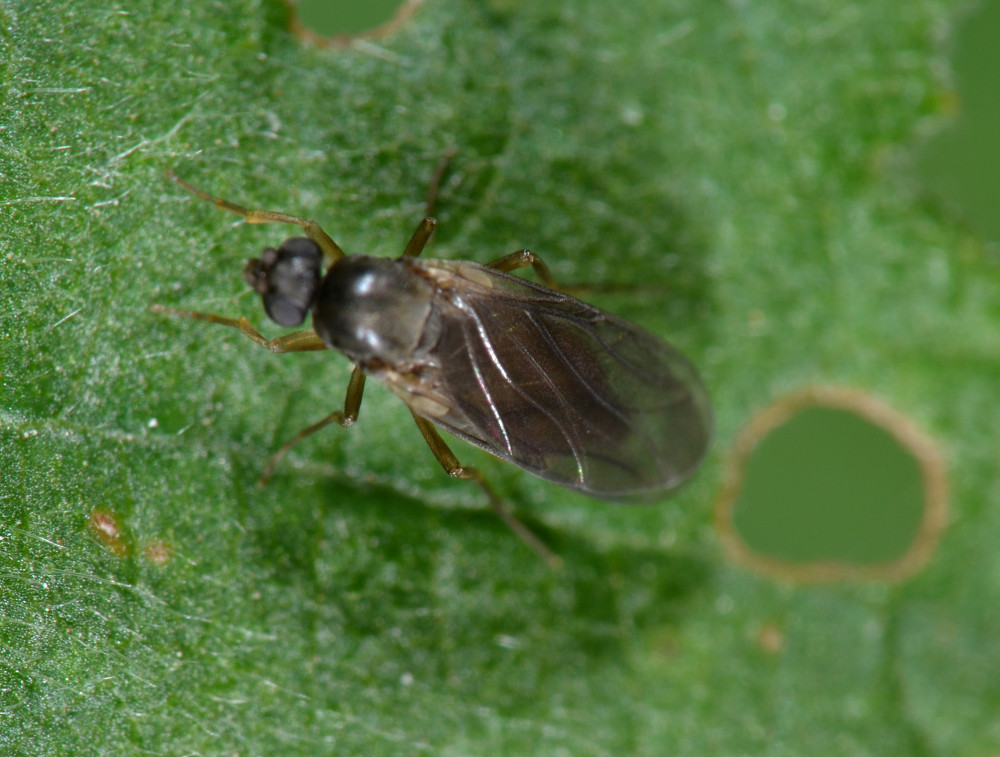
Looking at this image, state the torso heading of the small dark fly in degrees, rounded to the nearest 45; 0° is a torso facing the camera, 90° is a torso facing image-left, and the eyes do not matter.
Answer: approximately 90°
